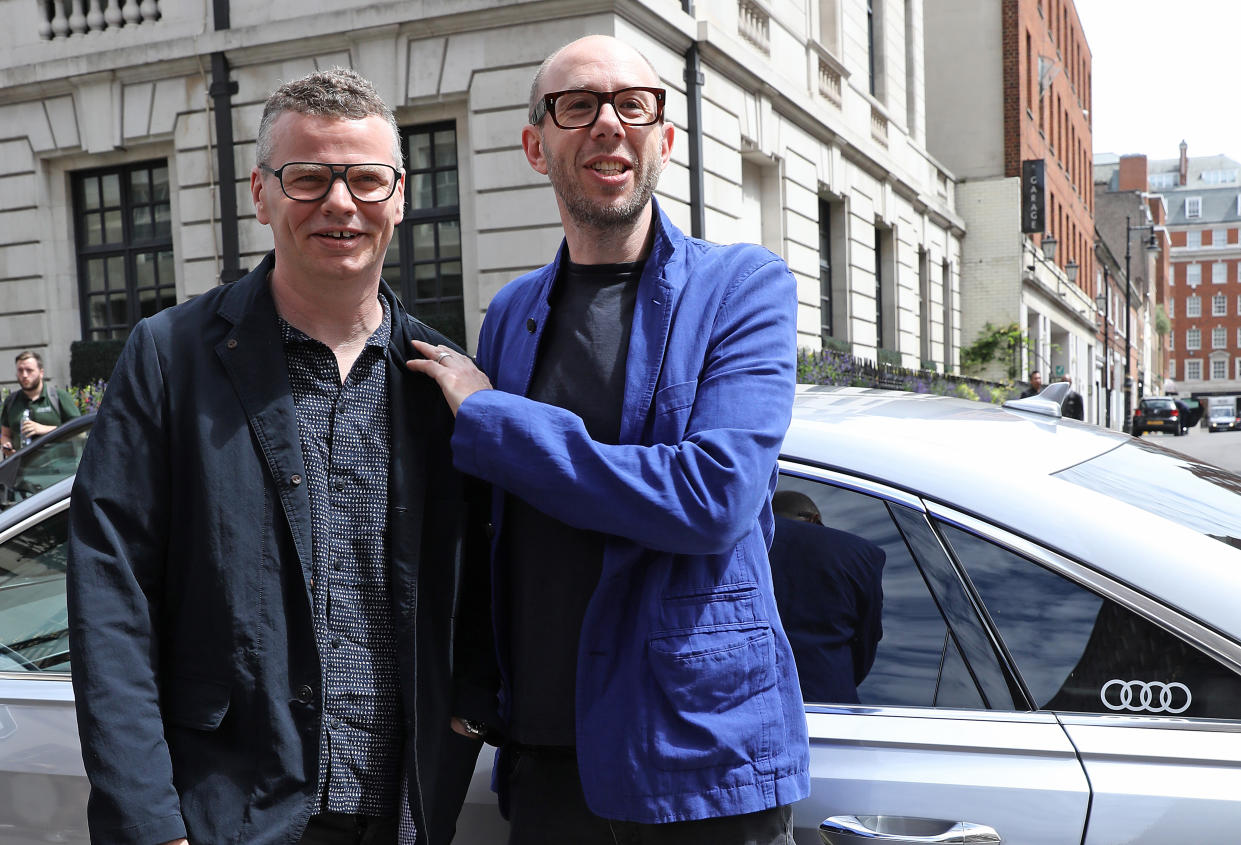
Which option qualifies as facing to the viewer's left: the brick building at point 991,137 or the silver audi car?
the silver audi car

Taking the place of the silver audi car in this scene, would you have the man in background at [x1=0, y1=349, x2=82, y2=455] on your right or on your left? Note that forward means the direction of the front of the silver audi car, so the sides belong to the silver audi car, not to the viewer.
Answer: on your right

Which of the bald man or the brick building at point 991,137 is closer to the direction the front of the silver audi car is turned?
the bald man

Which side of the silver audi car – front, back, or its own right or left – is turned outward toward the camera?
left

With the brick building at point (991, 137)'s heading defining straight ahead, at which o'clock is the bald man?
The bald man is roughly at 3 o'clock from the brick building.

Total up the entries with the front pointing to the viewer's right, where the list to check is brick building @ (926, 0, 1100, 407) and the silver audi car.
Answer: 1

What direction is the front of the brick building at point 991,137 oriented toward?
to the viewer's right

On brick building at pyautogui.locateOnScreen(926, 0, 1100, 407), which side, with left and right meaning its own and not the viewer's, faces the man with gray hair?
right

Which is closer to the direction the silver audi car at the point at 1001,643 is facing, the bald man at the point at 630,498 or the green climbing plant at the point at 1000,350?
the bald man

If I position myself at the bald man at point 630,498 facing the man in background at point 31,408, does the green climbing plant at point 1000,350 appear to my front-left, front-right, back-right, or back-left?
front-right

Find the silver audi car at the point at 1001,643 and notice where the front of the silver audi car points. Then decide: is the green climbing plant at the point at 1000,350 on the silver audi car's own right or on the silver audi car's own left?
on the silver audi car's own right

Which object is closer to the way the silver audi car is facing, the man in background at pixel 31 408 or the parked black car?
the man in background

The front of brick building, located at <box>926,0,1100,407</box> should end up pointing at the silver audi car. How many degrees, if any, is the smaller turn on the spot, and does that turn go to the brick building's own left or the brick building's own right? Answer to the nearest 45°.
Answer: approximately 90° to the brick building's own right
